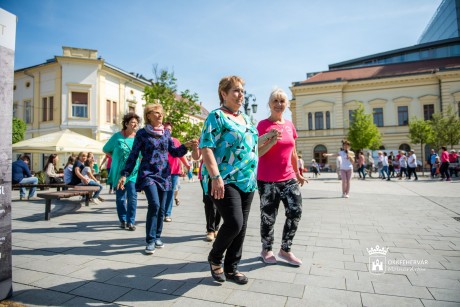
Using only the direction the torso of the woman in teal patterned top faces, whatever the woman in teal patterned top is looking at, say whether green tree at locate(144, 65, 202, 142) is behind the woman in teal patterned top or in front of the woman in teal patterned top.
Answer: behind

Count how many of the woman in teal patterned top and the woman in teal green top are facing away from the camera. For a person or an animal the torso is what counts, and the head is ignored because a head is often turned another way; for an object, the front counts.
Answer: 0

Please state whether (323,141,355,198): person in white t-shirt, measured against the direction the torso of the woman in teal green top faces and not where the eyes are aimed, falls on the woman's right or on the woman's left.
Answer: on the woman's left

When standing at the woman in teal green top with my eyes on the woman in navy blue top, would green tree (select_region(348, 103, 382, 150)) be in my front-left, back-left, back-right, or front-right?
back-left

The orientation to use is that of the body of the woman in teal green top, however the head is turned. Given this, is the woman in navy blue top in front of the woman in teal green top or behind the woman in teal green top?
in front

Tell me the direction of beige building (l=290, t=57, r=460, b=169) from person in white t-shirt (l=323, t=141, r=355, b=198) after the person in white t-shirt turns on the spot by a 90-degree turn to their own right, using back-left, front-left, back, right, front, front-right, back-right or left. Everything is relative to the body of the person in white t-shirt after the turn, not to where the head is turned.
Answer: right

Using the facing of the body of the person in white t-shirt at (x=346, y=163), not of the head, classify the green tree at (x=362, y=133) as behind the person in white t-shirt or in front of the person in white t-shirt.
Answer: behind

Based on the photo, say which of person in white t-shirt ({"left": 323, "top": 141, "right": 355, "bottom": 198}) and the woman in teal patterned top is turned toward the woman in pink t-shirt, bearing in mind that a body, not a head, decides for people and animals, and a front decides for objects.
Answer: the person in white t-shirt

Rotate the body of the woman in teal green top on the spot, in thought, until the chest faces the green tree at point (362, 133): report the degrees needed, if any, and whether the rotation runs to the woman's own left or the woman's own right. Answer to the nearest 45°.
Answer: approximately 90° to the woman's own left

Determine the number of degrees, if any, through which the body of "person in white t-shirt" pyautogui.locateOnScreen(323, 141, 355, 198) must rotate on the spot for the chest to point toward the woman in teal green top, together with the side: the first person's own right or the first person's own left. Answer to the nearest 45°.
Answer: approximately 45° to the first person's own right

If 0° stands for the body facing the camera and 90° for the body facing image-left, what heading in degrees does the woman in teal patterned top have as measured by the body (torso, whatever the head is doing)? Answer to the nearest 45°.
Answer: approximately 315°

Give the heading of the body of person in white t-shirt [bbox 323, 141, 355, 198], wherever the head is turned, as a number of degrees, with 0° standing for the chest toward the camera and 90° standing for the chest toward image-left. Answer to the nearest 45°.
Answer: approximately 0°
